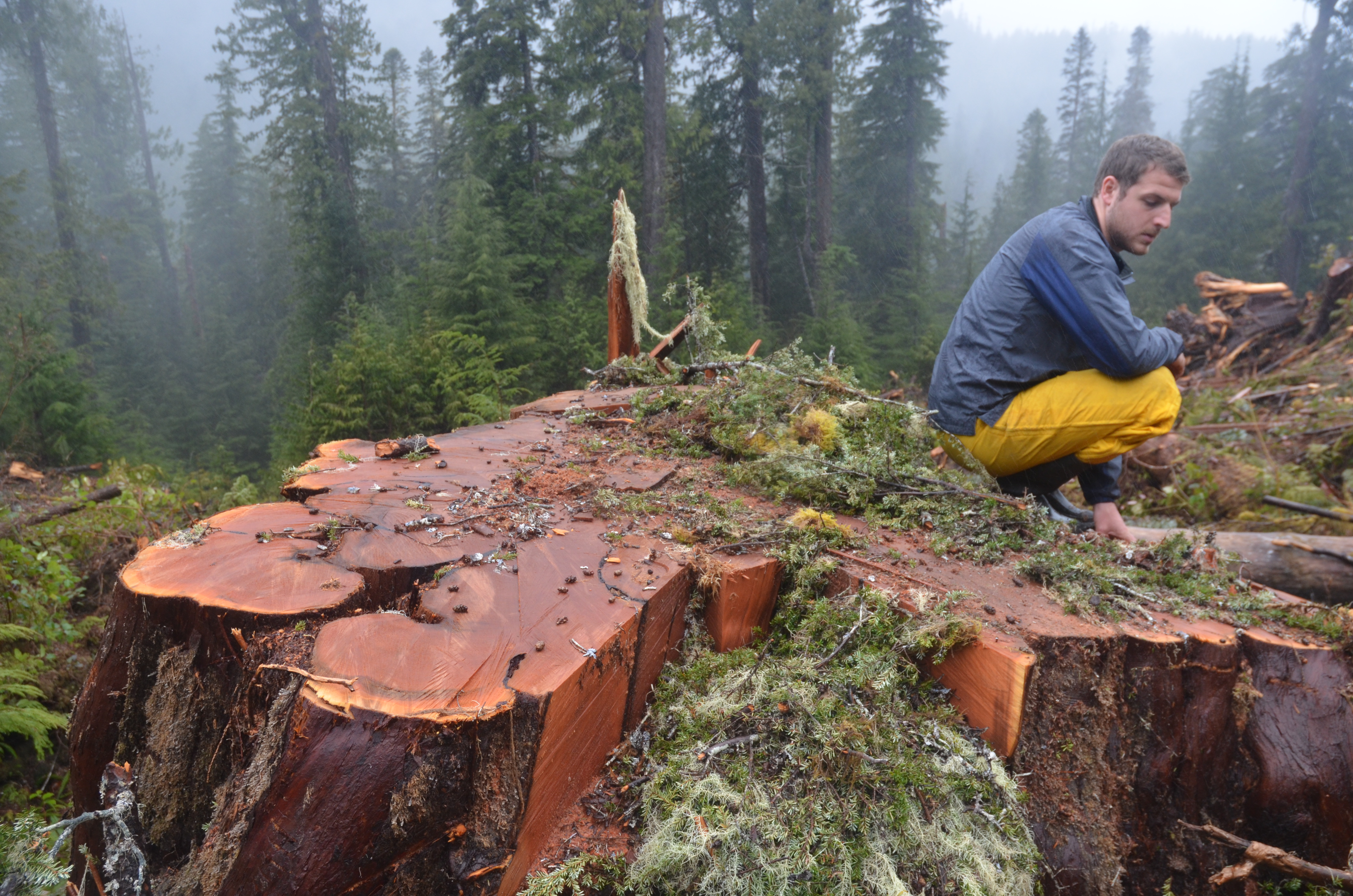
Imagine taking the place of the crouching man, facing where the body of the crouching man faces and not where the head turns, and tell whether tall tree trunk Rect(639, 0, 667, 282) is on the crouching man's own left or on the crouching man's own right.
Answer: on the crouching man's own left

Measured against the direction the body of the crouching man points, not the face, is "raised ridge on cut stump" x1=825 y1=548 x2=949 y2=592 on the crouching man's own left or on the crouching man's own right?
on the crouching man's own right

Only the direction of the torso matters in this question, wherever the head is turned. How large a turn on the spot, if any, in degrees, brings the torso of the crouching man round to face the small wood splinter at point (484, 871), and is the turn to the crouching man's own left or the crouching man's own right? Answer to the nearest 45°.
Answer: approximately 90° to the crouching man's own right
